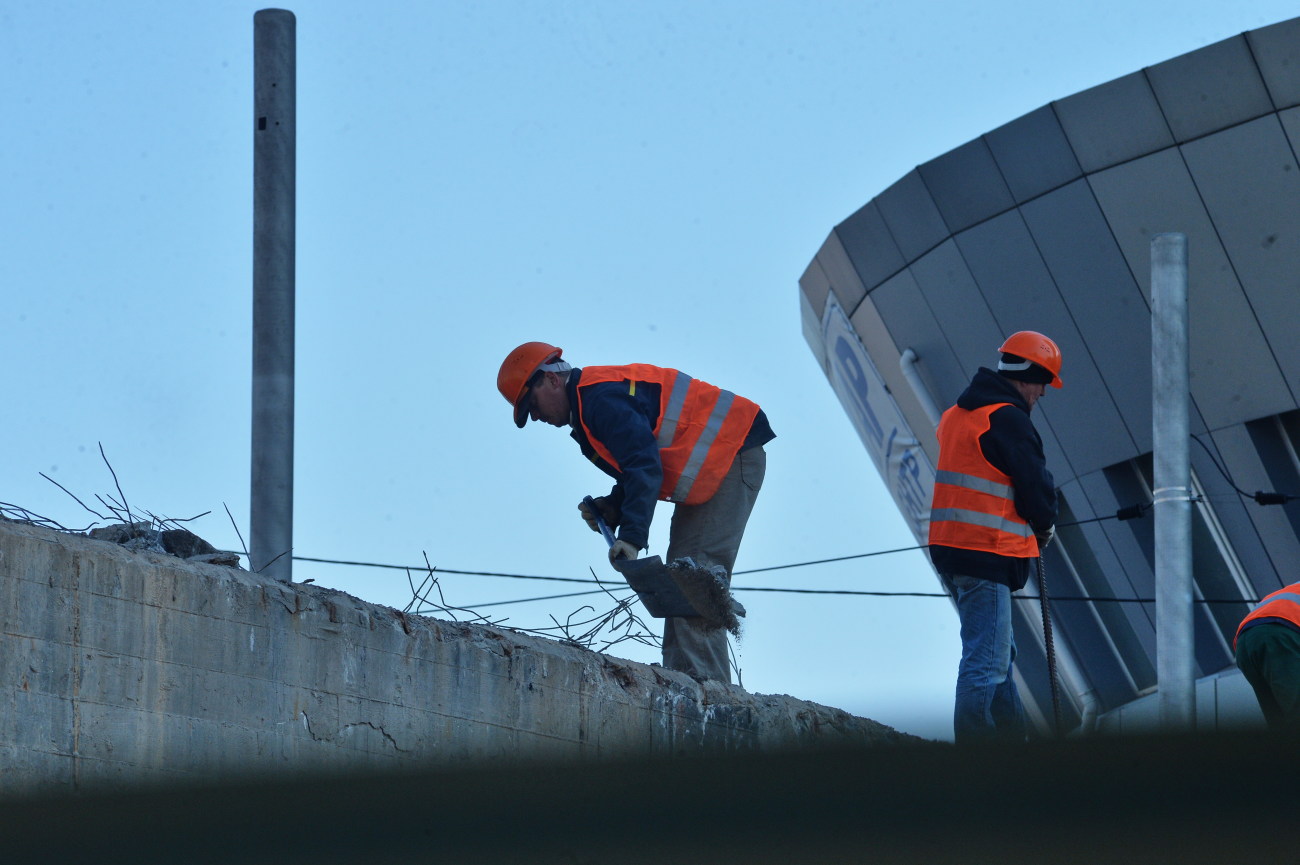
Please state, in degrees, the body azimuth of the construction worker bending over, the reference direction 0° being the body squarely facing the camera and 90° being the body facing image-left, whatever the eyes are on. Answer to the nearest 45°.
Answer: approximately 90°

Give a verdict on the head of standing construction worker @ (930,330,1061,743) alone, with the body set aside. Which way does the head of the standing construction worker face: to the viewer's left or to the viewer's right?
to the viewer's right

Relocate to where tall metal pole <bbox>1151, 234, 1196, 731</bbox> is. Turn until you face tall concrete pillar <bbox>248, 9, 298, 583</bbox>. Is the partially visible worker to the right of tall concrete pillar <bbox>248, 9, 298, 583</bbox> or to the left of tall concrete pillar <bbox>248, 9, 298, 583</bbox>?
left

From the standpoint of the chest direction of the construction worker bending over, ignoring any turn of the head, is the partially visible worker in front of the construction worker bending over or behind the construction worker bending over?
behind

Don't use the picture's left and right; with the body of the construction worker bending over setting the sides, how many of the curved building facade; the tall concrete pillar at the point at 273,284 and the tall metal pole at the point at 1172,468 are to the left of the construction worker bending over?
0

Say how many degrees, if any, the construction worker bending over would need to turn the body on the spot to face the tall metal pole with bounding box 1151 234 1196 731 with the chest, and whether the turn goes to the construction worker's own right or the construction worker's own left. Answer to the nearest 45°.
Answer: approximately 135° to the construction worker's own right

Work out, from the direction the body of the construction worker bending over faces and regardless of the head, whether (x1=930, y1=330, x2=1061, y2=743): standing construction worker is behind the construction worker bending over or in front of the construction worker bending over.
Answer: behind

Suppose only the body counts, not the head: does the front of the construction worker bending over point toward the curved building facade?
no
